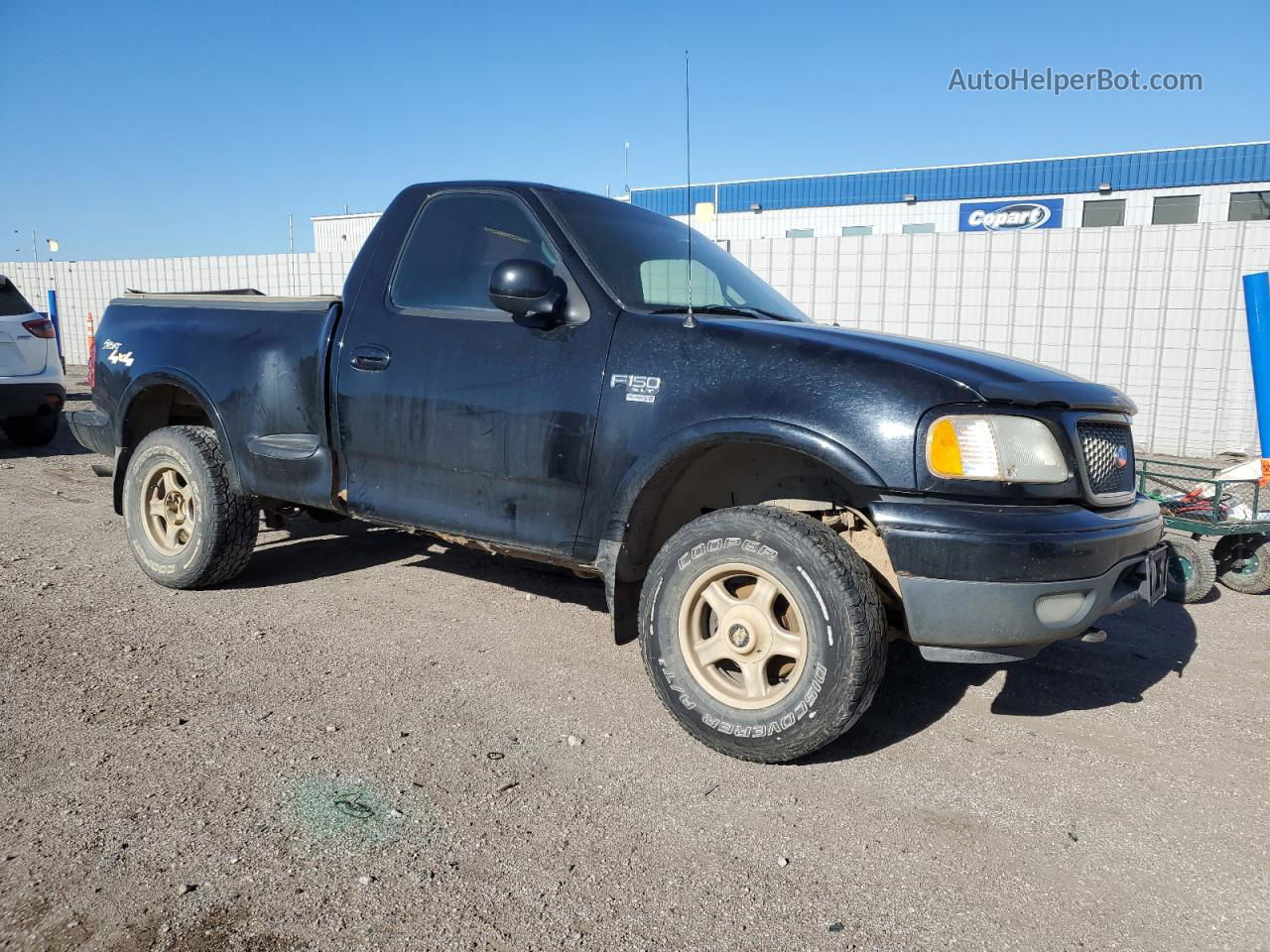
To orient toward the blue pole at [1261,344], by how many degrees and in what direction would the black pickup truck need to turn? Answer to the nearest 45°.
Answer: approximately 90° to its left

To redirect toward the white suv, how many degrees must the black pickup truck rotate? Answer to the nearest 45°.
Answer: approximately 180°

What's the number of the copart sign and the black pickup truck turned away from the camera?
0

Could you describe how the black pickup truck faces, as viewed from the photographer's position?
facing the viewer and to the right of the viewer

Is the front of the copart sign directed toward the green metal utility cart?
yes

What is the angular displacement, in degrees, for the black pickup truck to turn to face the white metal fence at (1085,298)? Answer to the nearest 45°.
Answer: approximately 90° to its left

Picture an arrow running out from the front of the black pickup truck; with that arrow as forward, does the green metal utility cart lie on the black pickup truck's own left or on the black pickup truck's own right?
on the black pickup truck's own left

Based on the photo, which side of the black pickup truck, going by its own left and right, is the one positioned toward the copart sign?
left

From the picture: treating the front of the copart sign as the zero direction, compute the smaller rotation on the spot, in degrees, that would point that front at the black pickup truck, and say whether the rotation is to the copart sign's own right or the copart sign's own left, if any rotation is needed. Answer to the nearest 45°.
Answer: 0° — it already faces it

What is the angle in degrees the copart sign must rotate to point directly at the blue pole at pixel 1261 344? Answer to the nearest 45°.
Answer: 0° — it already faces it
